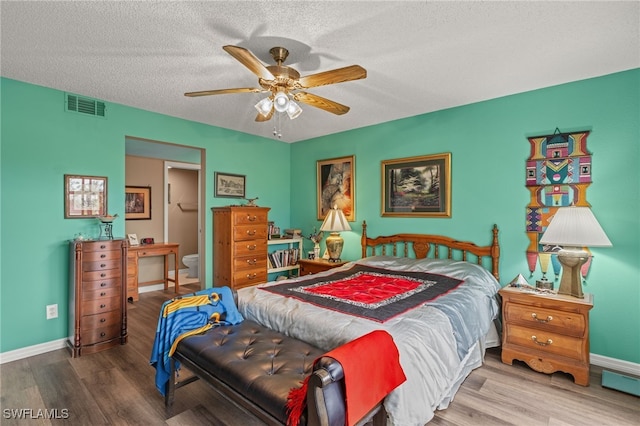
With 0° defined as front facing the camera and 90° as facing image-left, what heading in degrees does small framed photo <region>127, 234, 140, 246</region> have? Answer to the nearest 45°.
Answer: approximately 315°

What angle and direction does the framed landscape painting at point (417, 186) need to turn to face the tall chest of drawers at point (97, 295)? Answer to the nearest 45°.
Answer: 0° — it already faces it

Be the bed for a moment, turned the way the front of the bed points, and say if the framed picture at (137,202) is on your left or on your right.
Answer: on your right

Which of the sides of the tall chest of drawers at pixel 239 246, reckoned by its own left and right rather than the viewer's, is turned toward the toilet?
back

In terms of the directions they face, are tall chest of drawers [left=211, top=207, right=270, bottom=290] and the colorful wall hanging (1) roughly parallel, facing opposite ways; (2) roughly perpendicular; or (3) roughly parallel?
roughly perpendicular

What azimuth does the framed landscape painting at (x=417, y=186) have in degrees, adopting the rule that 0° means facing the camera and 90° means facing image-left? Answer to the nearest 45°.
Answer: approximately 45°
